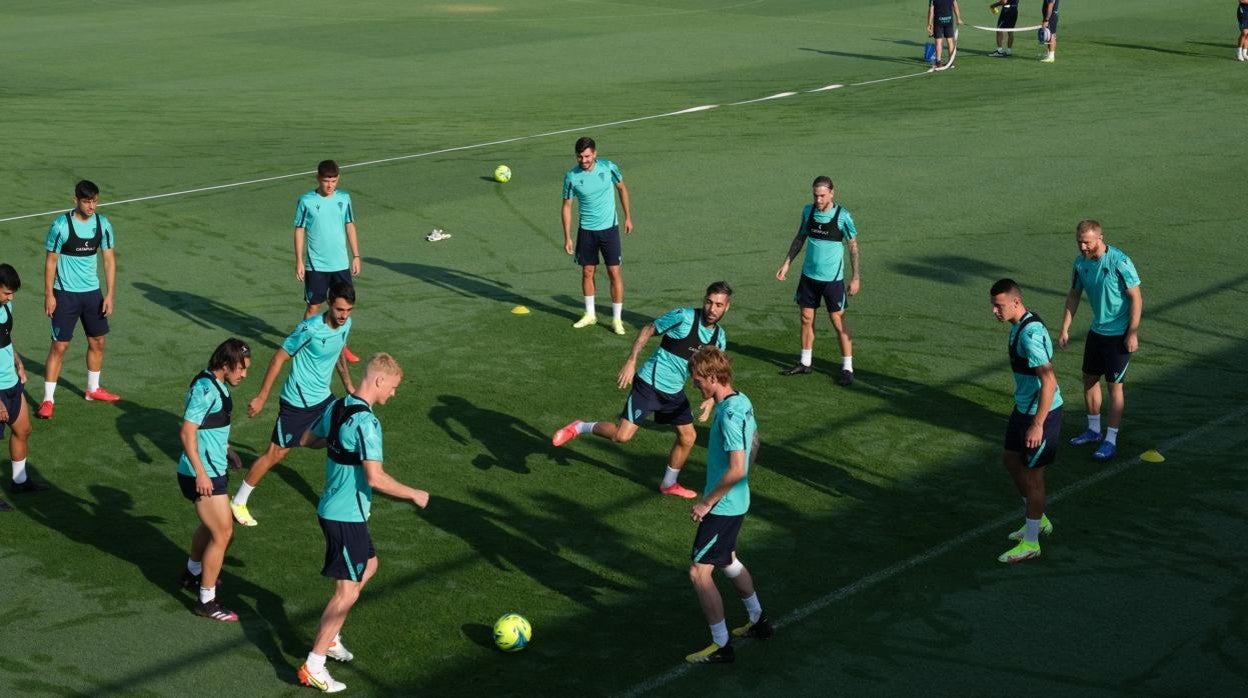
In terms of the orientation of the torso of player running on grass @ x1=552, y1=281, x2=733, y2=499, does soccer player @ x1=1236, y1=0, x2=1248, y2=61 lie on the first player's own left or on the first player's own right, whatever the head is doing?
on the first player's own left

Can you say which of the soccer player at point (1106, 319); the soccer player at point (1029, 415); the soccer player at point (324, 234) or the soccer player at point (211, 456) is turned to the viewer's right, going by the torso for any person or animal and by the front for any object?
the soccer player at point (211, 456)

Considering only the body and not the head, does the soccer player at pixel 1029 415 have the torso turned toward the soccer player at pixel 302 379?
yes

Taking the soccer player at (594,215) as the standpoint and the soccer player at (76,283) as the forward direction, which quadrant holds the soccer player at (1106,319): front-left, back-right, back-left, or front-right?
back-left

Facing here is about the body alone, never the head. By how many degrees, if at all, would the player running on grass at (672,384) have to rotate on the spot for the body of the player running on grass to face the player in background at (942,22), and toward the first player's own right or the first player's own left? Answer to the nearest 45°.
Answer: approximately 135° to the first player's own left

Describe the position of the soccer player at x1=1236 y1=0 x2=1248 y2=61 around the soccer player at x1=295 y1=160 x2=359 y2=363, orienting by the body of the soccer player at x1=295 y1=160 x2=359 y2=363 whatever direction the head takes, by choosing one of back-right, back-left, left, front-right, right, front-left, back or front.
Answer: back-left

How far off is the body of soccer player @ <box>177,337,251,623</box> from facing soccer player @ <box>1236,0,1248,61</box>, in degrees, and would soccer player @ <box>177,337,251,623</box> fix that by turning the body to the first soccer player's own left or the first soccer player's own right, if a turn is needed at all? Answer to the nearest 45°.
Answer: approximately 45° to the first soccer player's own left

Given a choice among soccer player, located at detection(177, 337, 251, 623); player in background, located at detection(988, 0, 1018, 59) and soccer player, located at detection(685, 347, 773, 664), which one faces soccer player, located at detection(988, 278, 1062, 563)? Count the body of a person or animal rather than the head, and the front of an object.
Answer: soccer player, located at detection(177, 337, 251, 623)

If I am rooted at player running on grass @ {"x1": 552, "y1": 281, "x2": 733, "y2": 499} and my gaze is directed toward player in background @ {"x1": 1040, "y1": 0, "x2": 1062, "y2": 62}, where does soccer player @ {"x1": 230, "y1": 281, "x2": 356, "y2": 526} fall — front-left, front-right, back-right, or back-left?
back-left

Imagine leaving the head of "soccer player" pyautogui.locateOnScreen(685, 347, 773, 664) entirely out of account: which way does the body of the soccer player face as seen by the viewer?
to the viewer's left

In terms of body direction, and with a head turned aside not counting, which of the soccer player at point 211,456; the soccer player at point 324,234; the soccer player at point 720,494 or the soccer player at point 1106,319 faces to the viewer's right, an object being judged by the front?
the soccer player at point 211,456

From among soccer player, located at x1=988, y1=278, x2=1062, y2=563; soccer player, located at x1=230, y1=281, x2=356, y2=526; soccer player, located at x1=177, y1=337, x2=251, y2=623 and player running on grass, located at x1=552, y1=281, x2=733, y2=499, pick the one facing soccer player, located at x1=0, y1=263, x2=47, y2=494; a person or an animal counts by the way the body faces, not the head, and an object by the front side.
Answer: soccer player, located at x1=988, y1=278, x2=1062, y2=563
